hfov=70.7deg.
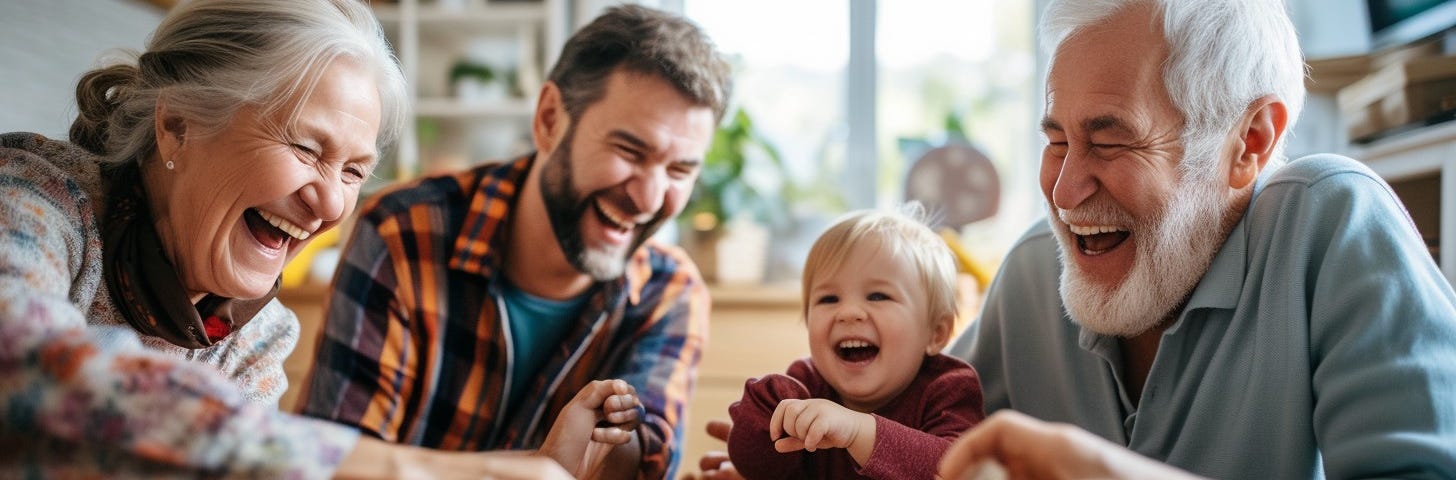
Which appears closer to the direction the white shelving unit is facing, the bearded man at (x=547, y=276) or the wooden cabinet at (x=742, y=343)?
the bearded man

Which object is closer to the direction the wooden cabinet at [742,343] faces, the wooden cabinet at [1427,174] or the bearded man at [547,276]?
the bearded man

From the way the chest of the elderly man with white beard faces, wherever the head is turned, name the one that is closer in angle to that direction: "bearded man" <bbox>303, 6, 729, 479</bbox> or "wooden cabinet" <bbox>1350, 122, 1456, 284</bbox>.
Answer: the bearded man

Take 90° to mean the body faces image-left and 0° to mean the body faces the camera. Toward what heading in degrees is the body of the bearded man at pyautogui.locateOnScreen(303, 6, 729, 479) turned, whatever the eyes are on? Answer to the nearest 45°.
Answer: approximately 315°

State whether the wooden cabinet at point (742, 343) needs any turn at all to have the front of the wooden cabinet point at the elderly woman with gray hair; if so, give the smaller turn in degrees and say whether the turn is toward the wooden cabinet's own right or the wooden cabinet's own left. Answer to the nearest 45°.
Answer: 0° — it already faces them

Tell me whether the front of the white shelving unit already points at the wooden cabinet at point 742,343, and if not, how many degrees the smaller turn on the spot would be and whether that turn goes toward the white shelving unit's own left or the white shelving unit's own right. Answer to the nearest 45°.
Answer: approximately 45° to the white shelving unit's own left

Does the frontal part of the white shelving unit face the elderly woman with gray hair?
yes

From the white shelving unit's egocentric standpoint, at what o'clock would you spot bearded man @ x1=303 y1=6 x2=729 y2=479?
The bearded man is roughly at 12 o'clock from the white shelving unit.

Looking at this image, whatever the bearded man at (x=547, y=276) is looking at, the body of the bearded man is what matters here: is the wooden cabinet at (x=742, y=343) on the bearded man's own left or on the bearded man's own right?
on the bearded man's own left

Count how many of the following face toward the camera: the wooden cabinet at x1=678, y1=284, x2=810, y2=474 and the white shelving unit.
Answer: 2

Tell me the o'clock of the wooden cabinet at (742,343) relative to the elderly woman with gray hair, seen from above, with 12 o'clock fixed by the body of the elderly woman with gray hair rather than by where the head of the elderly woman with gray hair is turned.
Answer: The wooden cabinet is roughly at 9 o'clock from the elderly woman with gray hair.
